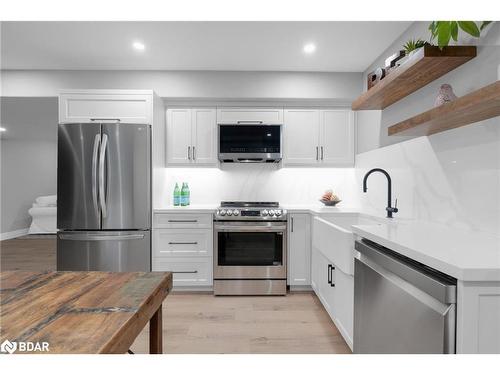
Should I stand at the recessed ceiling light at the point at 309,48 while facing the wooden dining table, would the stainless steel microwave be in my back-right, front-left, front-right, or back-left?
back-right

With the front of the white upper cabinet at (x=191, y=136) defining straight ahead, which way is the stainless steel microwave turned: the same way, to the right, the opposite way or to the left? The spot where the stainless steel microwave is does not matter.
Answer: the same way

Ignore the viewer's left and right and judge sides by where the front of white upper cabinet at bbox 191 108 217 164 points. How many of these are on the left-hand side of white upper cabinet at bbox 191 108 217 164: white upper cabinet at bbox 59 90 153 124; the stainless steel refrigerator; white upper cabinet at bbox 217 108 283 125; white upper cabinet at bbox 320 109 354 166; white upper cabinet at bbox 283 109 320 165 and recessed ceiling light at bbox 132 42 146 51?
3

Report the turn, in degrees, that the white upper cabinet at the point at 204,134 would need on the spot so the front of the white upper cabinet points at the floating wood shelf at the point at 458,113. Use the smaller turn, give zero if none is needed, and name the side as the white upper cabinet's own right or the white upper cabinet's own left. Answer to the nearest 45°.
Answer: approximately 45° to the white upper cabinet's own left

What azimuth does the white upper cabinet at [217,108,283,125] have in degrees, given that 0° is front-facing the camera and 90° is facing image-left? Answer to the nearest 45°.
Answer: approximately 0°

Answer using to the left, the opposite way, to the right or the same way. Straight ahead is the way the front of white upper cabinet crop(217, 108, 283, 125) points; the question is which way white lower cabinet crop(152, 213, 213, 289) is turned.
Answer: the same way

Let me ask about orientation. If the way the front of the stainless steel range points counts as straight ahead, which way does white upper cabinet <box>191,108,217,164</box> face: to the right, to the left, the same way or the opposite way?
the same way

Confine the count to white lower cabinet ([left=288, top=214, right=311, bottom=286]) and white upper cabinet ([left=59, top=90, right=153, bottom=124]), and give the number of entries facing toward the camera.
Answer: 2

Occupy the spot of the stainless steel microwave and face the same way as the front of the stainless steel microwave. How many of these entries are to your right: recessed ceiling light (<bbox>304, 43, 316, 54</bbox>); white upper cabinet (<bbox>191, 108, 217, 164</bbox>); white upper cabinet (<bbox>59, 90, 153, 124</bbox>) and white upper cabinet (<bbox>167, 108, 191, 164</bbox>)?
3

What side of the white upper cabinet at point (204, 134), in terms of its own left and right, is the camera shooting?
front

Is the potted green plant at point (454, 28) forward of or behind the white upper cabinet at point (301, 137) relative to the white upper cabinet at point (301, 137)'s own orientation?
forward

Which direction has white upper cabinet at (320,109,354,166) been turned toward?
toward the camera

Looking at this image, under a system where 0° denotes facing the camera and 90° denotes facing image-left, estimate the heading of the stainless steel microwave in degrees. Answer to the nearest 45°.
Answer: approximately 0°

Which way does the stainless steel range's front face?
toward the camera

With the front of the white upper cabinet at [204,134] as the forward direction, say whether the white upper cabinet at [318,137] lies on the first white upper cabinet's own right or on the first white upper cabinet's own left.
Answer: on the first white upper cabinet's own left

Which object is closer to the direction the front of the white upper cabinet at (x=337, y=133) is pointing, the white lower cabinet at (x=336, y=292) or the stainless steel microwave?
the white lower cabinet
